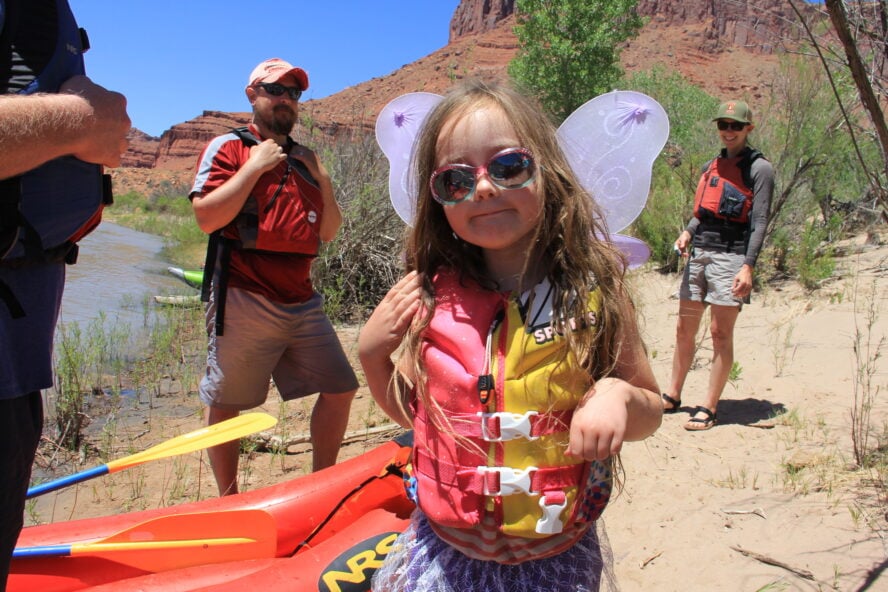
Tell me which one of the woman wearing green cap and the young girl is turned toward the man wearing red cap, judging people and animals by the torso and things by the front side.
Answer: the woman wearing green cap

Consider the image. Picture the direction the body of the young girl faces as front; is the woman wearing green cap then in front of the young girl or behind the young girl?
behind

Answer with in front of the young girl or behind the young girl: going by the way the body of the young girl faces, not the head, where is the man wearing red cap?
behind

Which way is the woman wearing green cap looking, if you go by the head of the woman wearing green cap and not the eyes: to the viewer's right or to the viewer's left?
to the viewer's left

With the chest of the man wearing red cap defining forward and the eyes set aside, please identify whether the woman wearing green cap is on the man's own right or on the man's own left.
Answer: on the man's own left

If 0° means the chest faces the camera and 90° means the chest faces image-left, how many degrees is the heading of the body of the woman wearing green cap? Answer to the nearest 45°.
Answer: approximately 45°
